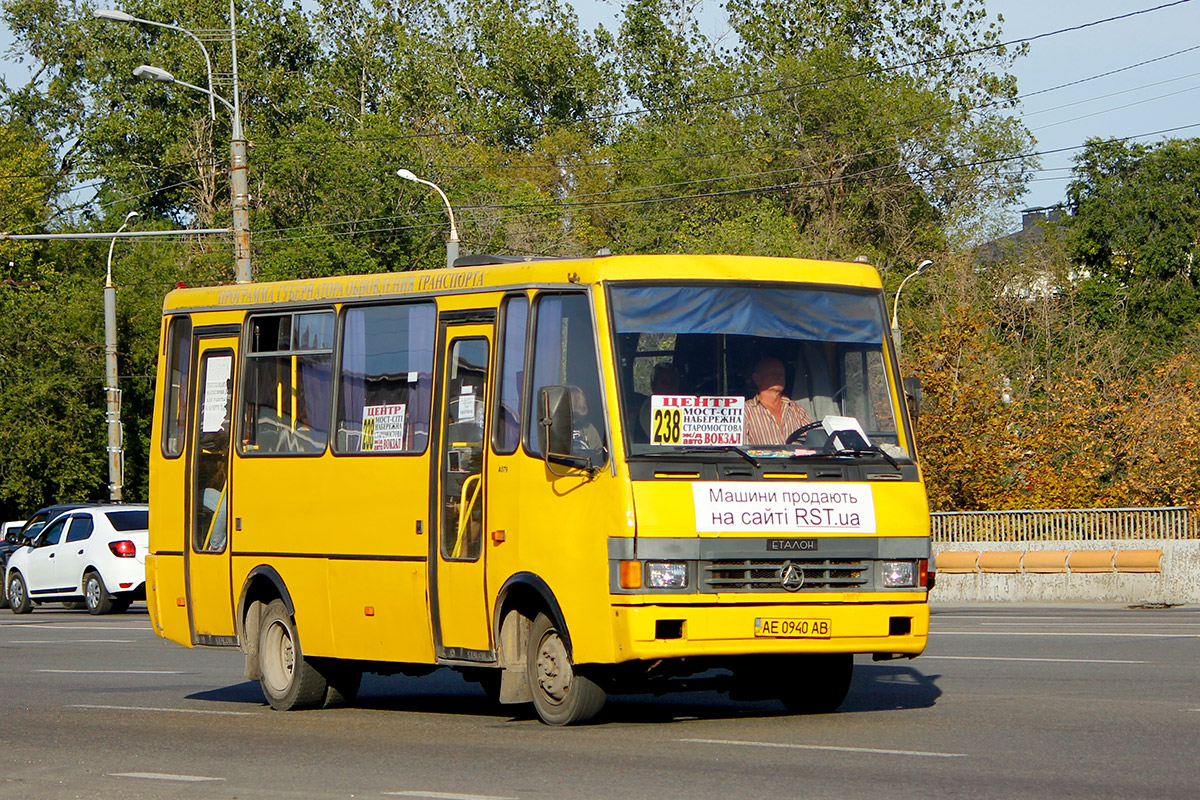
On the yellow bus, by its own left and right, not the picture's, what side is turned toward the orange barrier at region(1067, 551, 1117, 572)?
left

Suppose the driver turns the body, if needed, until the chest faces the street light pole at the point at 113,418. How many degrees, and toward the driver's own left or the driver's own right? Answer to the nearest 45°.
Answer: approximately 180°

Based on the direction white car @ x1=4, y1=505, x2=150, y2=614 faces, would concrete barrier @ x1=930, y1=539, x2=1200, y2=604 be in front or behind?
behind

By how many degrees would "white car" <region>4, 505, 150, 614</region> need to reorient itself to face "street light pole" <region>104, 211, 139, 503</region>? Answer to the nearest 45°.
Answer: approximately 45° to its right

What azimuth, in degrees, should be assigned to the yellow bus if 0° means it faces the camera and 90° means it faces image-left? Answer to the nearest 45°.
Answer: approximately 315°

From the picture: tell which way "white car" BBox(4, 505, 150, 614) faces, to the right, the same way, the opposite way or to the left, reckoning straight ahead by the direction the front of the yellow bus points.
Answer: the opposite way

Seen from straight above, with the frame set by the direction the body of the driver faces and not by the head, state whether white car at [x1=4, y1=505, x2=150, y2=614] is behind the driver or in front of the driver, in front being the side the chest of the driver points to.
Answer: behind

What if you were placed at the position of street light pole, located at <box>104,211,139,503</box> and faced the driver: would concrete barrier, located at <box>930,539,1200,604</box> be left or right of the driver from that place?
left

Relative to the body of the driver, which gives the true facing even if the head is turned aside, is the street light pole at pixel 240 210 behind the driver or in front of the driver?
behind

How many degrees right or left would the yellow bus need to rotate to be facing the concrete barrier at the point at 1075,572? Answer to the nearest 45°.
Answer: approximately 90° to its left

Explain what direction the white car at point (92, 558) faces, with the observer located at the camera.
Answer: facing away from the viewer and to the left of the viewer
